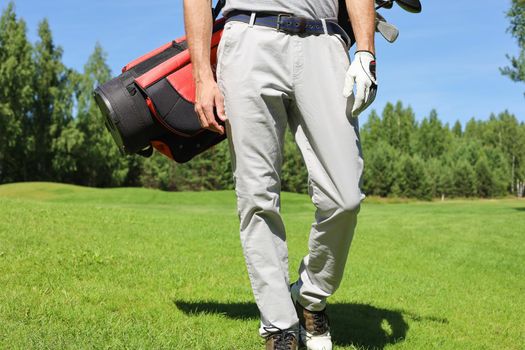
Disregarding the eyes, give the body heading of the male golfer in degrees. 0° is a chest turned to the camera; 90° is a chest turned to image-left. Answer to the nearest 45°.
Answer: approximately 0°
